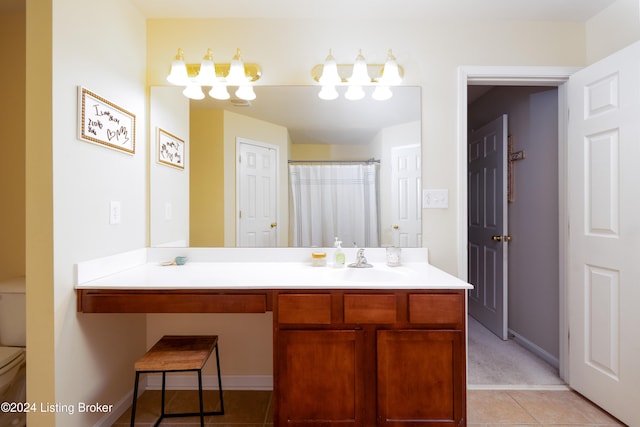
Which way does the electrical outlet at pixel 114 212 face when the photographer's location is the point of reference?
facing the viewer and to the right of the viewer

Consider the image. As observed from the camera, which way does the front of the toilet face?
facing the viewer and to the left of the viewer

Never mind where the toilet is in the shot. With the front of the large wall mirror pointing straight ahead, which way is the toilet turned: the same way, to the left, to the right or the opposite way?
the same way

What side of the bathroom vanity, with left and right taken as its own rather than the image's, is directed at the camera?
front

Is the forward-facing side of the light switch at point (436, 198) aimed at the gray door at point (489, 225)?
no

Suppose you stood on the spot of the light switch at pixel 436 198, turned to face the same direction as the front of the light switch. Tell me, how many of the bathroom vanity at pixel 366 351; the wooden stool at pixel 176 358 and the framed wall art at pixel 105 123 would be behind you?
0

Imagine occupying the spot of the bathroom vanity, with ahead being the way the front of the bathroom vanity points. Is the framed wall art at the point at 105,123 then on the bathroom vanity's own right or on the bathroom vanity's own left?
on the bathroom vanity's own right

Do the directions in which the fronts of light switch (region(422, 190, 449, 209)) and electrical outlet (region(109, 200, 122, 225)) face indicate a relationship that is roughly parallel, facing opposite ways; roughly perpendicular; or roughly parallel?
roughly perpendicular
